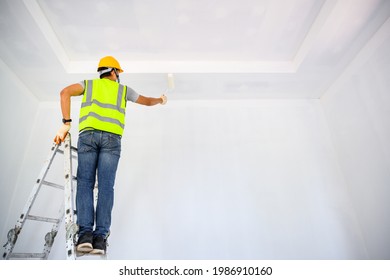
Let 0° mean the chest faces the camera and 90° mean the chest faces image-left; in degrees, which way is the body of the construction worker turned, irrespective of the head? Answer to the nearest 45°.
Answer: approximately 180°

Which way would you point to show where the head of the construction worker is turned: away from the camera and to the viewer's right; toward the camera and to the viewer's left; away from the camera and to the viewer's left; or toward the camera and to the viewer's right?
away from the camera and to the viewer's right
